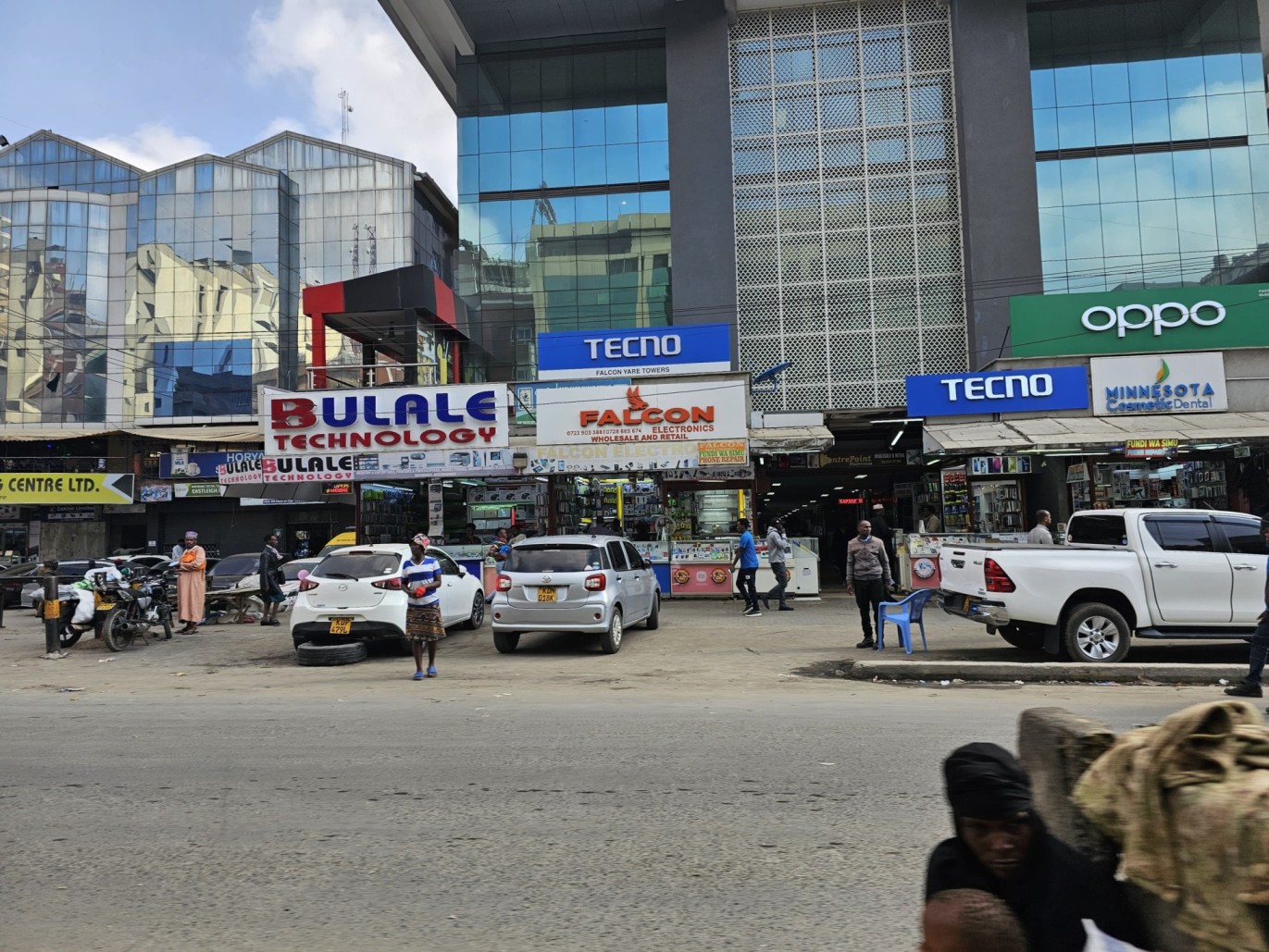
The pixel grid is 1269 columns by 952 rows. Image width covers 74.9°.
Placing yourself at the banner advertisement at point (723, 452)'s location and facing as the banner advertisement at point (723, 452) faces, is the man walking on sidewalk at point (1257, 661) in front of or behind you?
in front

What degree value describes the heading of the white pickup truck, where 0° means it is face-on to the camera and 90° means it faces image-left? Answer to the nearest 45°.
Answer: approximately 225°

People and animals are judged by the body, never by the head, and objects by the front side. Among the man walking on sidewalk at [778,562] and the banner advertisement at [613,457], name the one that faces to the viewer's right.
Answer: the man walking on sidewalk

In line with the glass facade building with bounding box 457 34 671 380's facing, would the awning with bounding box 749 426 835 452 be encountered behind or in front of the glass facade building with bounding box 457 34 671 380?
in front

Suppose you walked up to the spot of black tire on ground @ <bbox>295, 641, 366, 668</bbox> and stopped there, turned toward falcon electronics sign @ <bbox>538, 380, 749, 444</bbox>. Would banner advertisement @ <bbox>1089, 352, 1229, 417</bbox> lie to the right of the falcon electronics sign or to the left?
right
